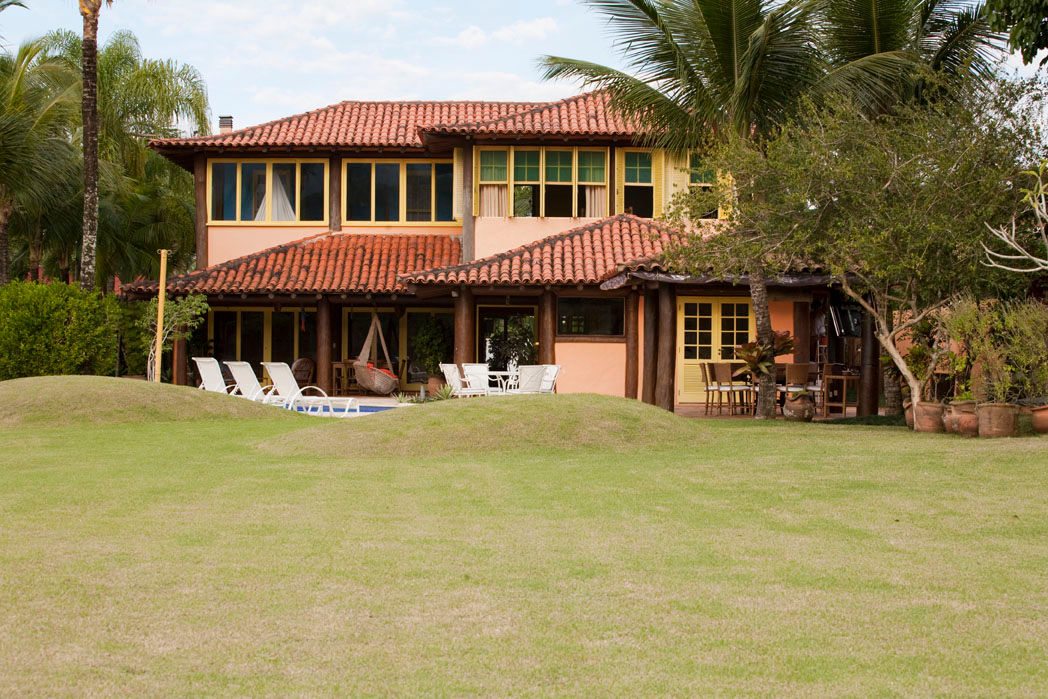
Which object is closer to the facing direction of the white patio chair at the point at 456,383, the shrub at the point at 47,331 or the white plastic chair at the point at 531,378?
the white plastic chair

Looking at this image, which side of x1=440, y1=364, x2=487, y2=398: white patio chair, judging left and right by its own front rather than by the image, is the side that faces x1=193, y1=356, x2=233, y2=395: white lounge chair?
back

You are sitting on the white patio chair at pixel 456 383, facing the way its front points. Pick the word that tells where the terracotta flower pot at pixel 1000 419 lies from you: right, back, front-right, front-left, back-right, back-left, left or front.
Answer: front-right

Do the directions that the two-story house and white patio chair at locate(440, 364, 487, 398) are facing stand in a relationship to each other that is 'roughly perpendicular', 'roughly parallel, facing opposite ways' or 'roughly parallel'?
roughly perpendicular

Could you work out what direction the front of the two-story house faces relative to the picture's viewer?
facing the viewer

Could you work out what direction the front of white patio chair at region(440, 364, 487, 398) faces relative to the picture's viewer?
facing to the right of the viewer

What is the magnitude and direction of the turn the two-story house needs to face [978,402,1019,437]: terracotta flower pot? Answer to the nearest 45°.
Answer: approximately 45° to its left

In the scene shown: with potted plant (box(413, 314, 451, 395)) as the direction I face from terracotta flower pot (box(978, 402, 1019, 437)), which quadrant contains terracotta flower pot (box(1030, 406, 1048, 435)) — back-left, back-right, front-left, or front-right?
back-right

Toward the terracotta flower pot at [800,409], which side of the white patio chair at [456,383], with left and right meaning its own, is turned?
front

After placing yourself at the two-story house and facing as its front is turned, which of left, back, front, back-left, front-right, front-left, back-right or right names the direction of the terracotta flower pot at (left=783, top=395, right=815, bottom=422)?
front-left

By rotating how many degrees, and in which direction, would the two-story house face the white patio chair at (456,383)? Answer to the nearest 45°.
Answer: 0° — it already faces it

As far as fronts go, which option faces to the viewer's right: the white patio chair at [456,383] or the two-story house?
the white patio chair

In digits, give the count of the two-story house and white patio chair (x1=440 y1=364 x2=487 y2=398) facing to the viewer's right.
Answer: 1

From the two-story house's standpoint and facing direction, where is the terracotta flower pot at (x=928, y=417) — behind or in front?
in front

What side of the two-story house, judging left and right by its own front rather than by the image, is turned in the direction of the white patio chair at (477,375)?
front
